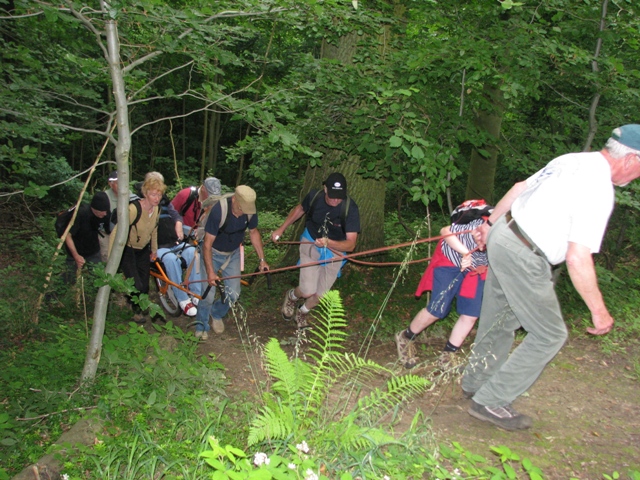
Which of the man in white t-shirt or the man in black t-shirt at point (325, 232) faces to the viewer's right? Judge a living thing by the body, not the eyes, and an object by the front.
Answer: the man in white t-shirt

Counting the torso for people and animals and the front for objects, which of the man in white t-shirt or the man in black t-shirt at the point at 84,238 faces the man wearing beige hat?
the man in black t-shirt

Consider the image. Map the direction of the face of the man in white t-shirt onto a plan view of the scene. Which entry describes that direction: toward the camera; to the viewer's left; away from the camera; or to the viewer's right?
to the viewer's right

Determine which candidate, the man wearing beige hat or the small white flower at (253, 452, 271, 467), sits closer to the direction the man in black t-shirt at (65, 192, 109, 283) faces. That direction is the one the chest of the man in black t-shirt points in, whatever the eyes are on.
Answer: the man wearing beige hat

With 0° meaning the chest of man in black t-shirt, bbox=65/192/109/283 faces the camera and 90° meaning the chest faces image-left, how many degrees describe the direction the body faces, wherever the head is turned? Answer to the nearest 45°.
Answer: approximately 315°

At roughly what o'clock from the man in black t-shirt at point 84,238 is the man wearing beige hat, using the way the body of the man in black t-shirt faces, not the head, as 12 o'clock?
The man wearing beige hat is roughly at 12 o'clock from the man in black t-shirt.

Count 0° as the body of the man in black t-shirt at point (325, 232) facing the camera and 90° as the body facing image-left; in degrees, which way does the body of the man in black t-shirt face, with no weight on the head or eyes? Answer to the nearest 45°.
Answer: approximately 0°

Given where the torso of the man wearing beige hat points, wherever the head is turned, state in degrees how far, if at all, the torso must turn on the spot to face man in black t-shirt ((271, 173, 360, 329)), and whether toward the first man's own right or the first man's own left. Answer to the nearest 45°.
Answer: approximately 45° to the first man's own left

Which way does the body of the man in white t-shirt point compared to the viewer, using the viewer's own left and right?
facing to the right of the viewer

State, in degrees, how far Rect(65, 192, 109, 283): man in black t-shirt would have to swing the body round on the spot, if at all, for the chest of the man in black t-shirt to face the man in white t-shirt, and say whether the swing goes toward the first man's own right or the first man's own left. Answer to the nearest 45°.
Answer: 0° — they already face them

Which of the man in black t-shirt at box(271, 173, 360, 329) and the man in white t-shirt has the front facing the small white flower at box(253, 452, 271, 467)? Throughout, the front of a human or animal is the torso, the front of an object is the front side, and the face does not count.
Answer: the man in black t-shirt
